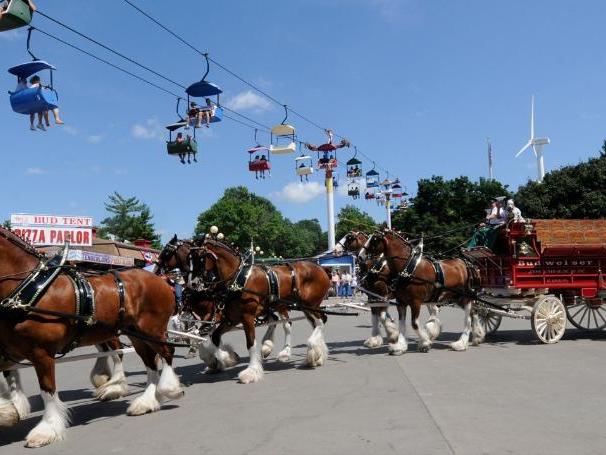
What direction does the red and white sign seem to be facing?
toward the camera

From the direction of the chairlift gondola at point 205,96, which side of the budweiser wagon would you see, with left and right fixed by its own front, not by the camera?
front

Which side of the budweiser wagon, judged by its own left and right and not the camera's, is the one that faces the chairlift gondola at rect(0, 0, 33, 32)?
front

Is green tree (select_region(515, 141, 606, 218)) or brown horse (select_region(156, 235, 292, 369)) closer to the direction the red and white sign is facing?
the brown horse

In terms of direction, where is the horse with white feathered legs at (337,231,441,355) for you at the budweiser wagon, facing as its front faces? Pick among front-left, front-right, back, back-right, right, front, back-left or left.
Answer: front-right

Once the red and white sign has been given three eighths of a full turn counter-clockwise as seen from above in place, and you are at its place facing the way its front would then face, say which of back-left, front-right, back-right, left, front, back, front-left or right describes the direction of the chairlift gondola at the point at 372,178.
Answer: front-right

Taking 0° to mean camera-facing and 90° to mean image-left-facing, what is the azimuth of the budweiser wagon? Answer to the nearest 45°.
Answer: approximately 45°

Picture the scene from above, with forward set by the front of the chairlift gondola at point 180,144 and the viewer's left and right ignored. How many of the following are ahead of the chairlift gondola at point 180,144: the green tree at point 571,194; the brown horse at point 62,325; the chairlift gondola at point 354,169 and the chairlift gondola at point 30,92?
2

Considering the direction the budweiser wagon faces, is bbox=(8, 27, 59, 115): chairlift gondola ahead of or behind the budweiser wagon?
ahead

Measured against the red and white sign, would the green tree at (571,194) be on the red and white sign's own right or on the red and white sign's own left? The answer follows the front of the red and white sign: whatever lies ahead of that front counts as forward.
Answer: on the red and white sign's own left
